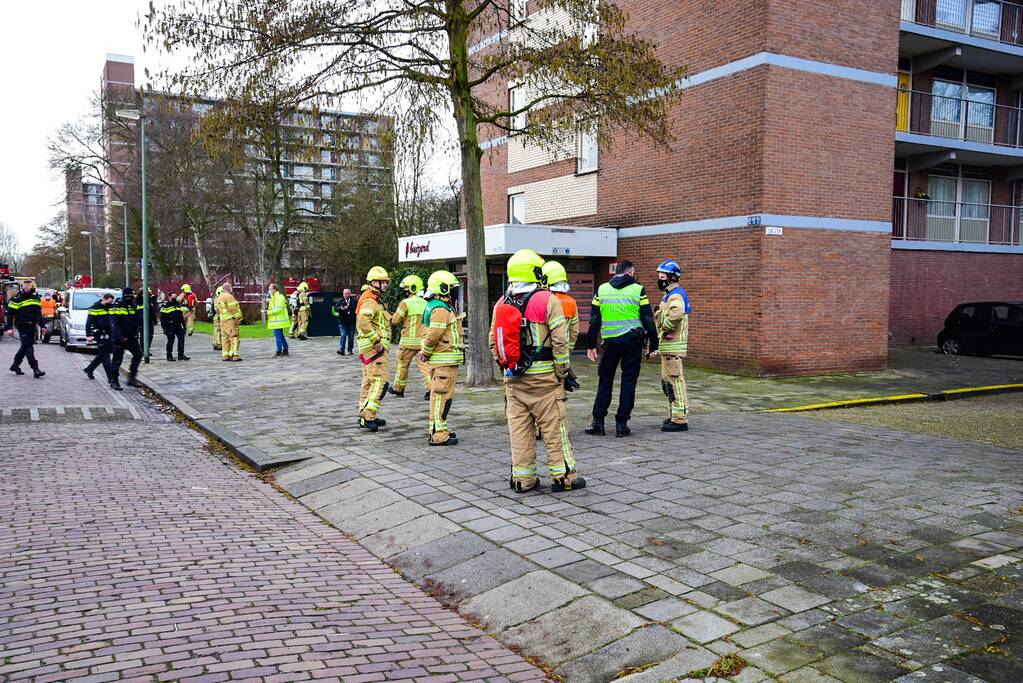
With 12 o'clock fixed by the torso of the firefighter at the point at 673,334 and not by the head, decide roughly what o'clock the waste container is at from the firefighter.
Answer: The waste container is roughly at 2 o'clock from the firefighter.

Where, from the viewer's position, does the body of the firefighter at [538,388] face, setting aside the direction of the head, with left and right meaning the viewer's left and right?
facing away from the viewer and to the right of the viewer

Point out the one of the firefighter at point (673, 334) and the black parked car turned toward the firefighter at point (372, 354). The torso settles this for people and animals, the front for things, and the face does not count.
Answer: the firefighter at point (673, 334)

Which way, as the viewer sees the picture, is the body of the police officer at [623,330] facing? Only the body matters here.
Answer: away from the camera

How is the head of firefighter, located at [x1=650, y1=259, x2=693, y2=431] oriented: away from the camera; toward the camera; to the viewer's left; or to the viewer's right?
to the viewer's left

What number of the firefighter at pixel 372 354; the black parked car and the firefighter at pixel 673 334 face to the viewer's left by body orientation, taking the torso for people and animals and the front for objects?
1

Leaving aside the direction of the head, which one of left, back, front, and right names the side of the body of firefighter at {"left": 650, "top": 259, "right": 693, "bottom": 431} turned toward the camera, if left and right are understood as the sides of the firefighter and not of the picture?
left

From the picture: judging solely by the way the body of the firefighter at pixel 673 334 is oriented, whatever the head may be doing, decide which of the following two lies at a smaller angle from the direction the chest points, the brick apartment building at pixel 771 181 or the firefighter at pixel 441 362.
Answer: the firefighter

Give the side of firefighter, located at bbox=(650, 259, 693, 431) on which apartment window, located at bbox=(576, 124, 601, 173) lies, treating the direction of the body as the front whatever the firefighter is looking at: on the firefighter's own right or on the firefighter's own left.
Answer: on the firefighter's own right
